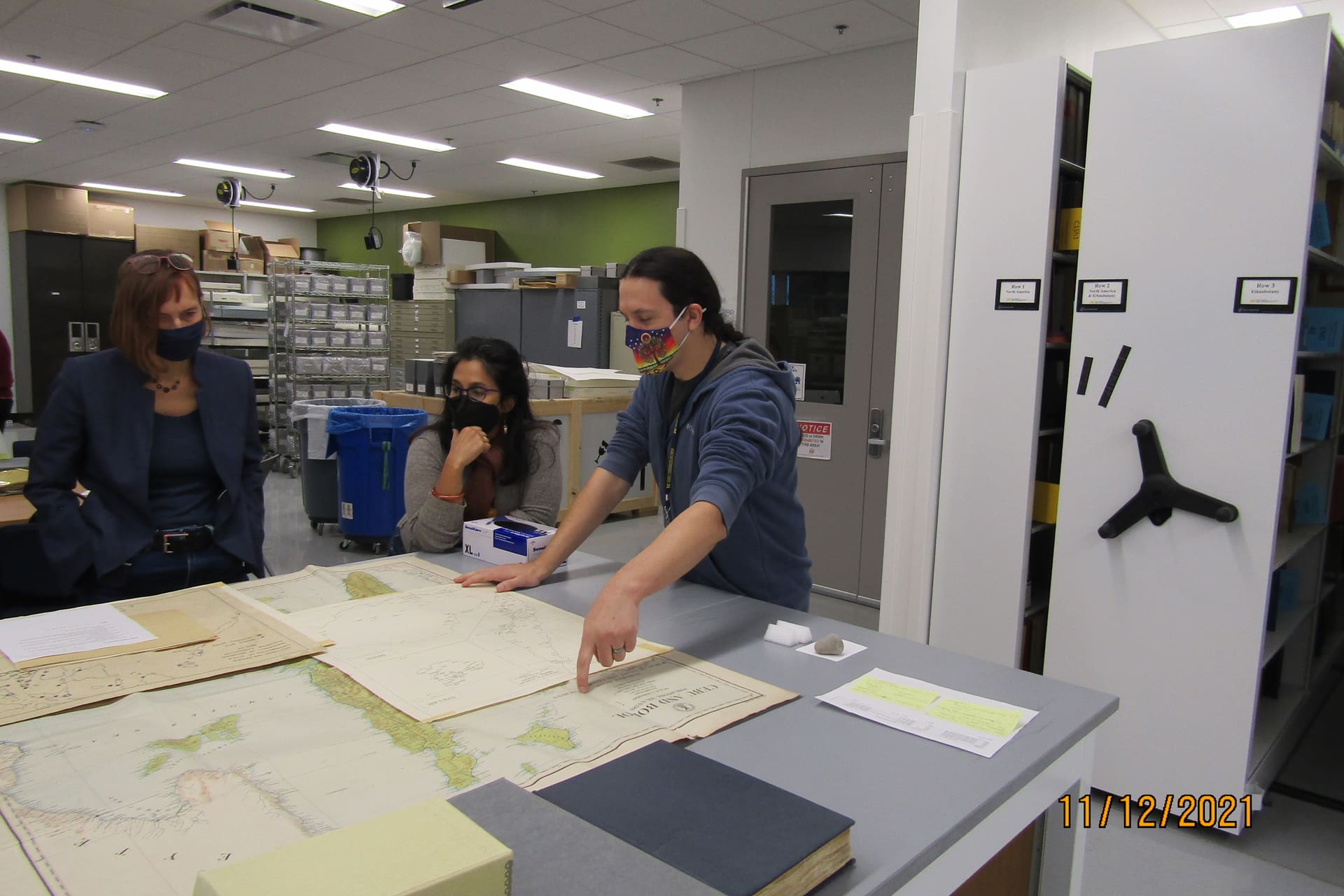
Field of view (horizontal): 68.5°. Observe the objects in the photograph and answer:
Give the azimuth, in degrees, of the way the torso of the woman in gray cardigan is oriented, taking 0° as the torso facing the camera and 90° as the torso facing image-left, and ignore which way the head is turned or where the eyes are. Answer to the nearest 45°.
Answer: approximately 45°

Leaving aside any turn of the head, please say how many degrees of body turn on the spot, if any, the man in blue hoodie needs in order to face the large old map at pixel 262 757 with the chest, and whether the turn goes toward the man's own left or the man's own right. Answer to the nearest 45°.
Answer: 0° — they already face it

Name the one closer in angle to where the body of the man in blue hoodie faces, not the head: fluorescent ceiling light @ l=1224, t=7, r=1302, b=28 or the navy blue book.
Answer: the navy blue book

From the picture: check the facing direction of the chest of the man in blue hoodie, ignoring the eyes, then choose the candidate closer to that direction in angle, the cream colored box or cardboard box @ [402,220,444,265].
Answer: the cream colored box

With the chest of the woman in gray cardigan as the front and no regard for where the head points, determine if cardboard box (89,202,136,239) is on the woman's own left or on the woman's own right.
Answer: on the woman's own right

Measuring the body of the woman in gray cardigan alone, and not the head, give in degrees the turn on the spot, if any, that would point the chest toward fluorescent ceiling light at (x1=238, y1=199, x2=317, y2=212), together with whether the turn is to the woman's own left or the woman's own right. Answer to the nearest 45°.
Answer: approximately 135° to the woman's own right

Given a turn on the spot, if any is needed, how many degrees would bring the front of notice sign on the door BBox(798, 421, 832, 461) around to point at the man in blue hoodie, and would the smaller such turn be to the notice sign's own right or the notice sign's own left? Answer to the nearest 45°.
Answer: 0° — it already faces them

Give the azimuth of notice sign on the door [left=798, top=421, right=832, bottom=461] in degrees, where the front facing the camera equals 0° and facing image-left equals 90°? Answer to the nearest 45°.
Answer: approximately 0°

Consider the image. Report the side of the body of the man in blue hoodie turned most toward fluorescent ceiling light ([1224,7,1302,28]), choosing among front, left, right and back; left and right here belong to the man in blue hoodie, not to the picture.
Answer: back

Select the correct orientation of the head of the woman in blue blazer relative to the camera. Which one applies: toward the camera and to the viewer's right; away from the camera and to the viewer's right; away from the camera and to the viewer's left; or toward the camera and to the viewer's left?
toward the camera and to the viewer's right

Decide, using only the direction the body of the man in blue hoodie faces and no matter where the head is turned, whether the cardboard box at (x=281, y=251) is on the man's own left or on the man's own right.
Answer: on the man's own right

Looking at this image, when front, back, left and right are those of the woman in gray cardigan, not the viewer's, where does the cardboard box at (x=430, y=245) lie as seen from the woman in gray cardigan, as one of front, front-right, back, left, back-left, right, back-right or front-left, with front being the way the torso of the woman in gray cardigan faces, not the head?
back-right
